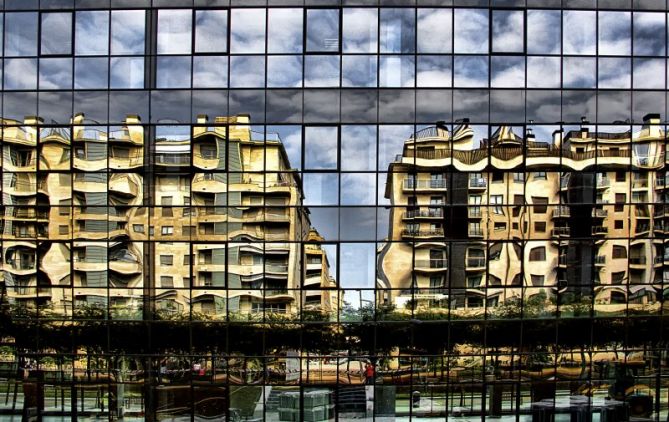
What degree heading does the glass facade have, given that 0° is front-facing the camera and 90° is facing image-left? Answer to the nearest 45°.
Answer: approximately 0°
